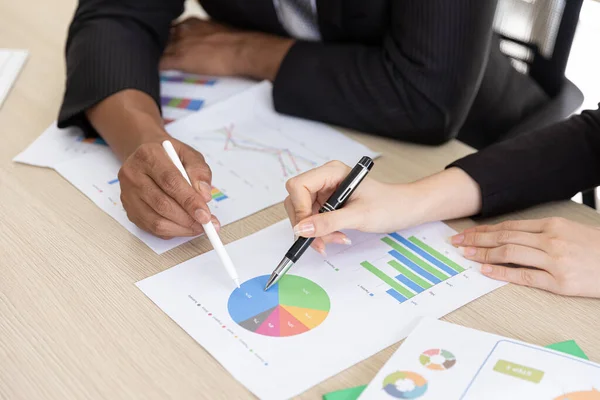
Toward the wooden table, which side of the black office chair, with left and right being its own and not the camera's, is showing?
front

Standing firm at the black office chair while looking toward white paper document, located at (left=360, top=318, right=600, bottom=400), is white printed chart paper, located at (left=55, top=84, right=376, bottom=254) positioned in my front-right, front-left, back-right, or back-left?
front-right

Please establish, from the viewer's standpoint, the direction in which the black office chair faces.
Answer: facing the viewer and to the left of the viewer

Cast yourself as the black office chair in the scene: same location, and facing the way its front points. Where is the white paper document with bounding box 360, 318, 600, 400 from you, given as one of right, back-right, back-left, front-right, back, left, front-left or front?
front-left
